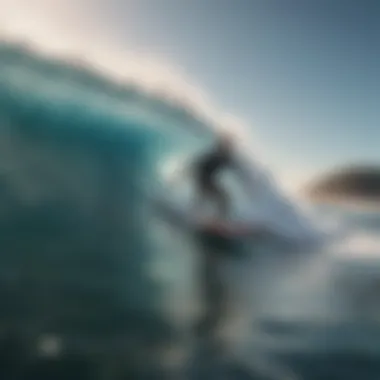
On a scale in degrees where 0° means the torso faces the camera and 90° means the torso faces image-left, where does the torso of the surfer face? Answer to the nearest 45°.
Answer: approximately 270°
